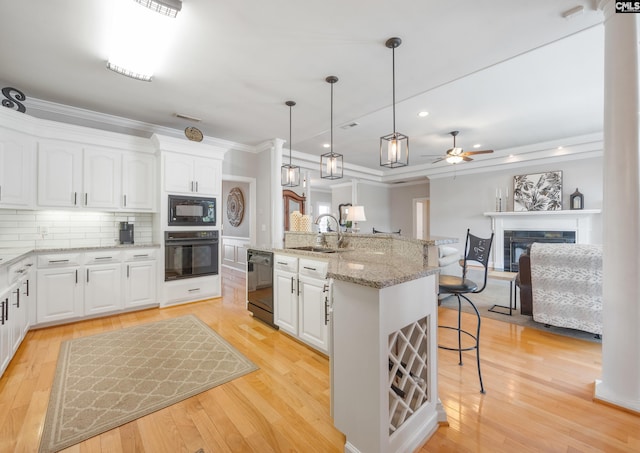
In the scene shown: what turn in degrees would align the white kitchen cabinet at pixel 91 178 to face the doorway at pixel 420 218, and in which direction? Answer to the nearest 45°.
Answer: approximately 45° to its left

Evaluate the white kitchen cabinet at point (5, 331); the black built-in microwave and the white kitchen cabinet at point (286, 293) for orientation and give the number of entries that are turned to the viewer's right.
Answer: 1

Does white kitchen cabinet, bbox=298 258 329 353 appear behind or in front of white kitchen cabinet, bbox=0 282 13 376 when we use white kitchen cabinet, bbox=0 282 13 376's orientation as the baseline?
in front

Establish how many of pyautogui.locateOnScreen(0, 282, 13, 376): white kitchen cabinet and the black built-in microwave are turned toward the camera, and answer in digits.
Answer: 1

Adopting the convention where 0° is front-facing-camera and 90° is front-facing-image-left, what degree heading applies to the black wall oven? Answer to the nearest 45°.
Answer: approximately 315°

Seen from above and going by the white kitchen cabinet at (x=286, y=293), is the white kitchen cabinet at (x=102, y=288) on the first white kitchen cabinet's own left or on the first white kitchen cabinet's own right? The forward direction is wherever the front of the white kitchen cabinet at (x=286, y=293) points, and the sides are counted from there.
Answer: on the first white kitchen cabinet's own right

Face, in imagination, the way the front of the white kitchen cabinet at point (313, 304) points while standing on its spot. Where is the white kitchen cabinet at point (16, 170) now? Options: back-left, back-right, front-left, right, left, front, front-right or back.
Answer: front-right

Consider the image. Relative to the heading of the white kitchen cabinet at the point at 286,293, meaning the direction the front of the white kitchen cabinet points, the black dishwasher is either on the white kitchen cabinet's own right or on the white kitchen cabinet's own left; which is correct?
on the white kitchen cabinet's own right

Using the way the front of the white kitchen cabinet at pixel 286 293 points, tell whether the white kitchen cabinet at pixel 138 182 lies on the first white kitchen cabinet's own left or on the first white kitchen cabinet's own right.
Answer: on the first white kitchen cabinet's own right

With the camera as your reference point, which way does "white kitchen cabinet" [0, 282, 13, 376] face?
facing to the right of the viewer

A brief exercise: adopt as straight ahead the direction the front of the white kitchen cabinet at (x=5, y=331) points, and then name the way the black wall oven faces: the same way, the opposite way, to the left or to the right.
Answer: to the right
